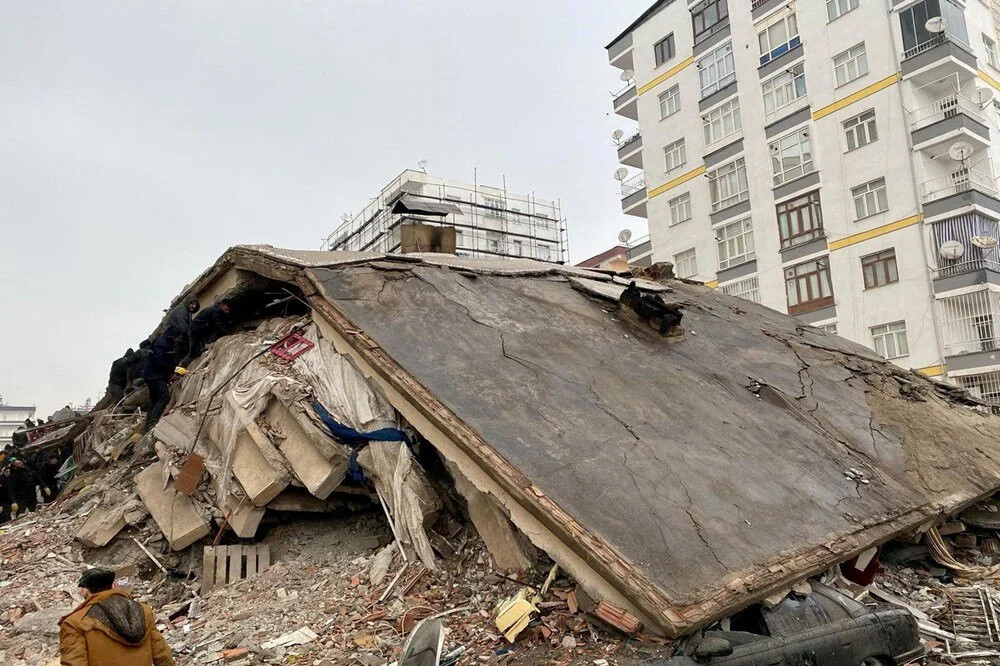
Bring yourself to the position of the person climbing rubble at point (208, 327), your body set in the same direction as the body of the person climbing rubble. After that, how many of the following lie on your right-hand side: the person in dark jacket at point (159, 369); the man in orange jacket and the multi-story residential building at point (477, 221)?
1

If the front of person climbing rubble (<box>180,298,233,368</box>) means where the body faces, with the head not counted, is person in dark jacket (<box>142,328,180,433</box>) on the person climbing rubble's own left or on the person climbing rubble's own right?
on the person climbing rubble's own left

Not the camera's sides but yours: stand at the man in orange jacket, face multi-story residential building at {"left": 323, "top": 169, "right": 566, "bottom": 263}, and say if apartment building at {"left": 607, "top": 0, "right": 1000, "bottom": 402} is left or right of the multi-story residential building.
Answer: right

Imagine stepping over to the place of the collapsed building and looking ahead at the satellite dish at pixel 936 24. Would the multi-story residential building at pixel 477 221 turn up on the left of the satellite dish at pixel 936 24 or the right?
left
